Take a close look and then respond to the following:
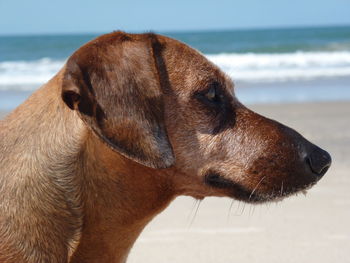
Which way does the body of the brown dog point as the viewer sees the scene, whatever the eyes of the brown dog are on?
to the viewer's right
